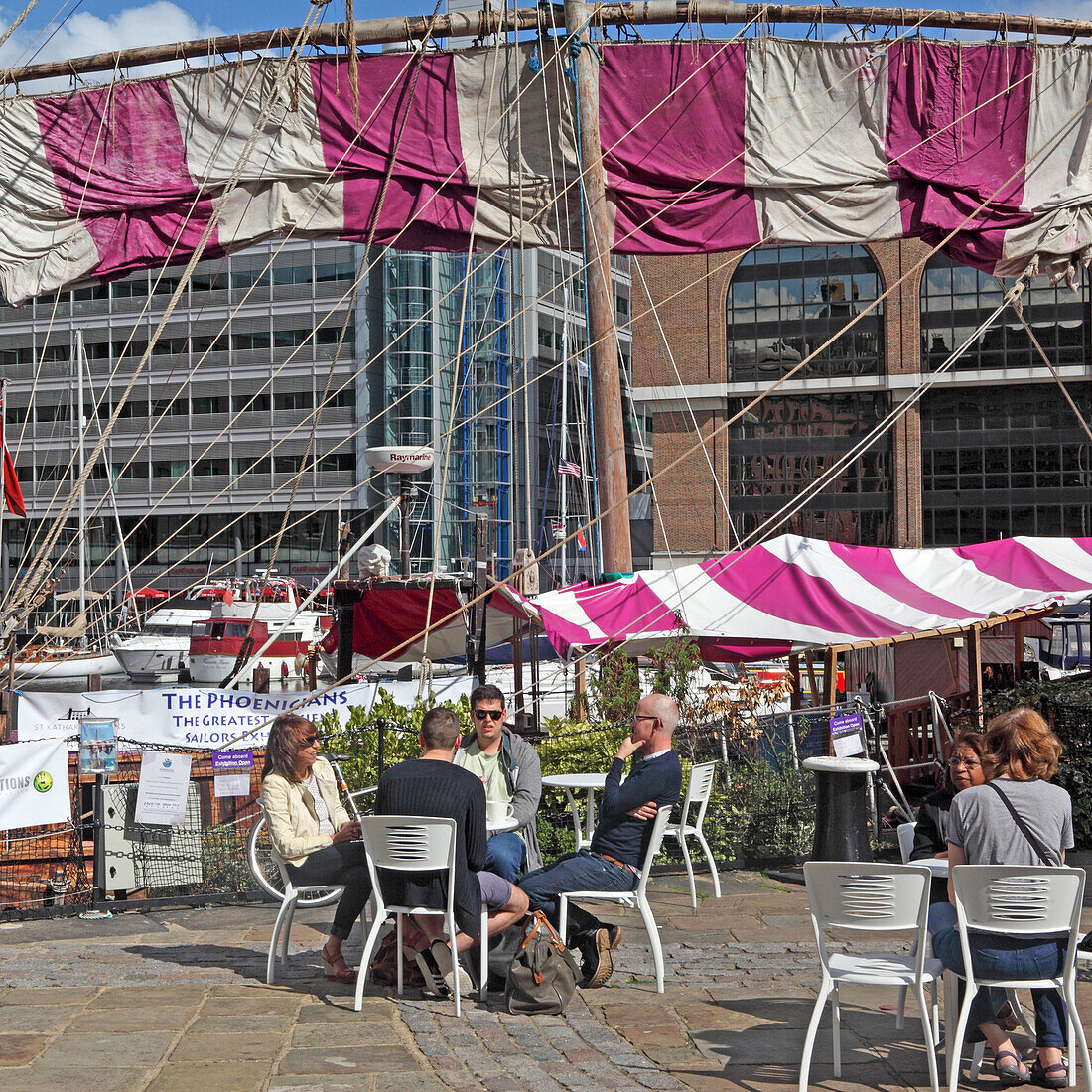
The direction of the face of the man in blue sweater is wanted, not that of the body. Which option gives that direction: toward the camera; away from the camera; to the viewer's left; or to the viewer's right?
to the viewer's left

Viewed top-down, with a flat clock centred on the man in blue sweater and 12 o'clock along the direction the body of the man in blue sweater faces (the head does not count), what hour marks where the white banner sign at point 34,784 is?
The white banner sign is roughly at 1 o'clock from the man in blue sweater.

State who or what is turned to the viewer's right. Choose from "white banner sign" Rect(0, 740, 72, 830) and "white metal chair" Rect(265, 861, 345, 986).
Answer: the white metal chair

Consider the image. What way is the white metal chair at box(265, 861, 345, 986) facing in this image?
to the viewer's right

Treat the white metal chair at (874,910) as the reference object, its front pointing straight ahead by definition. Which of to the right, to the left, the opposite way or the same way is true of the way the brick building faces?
the opposite way

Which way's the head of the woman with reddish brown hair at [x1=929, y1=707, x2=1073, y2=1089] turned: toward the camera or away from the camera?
away from the camera

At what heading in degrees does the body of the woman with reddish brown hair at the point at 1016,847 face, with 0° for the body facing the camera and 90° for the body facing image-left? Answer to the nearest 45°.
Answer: approximately 180°

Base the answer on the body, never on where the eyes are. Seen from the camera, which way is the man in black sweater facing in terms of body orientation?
away from the camera

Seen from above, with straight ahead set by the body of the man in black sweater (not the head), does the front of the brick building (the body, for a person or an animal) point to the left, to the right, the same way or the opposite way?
the opposite way

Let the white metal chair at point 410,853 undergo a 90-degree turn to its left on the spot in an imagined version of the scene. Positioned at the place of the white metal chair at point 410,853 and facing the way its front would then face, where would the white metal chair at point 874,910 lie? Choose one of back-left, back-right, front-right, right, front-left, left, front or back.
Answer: back-left

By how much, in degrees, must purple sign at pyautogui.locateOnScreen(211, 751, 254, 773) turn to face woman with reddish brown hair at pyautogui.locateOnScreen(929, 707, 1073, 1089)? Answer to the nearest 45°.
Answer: approximately 45° to its left

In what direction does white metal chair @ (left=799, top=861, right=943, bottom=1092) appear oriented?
away from the camera

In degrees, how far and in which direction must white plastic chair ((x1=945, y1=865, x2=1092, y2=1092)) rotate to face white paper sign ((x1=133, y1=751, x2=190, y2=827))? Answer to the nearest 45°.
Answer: approximately 45° to its left

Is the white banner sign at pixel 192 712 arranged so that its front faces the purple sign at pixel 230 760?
yes

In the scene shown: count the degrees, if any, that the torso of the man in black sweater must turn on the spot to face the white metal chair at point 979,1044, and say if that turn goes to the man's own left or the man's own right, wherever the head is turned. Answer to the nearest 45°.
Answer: approximately 135° to the man's own right

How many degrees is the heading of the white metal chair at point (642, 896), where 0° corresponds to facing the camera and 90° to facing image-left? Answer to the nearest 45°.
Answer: approximately 90°

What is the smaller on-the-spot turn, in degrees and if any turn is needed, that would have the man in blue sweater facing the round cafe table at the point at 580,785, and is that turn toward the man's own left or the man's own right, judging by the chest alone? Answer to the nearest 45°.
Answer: approximately 90° to the man's own right
